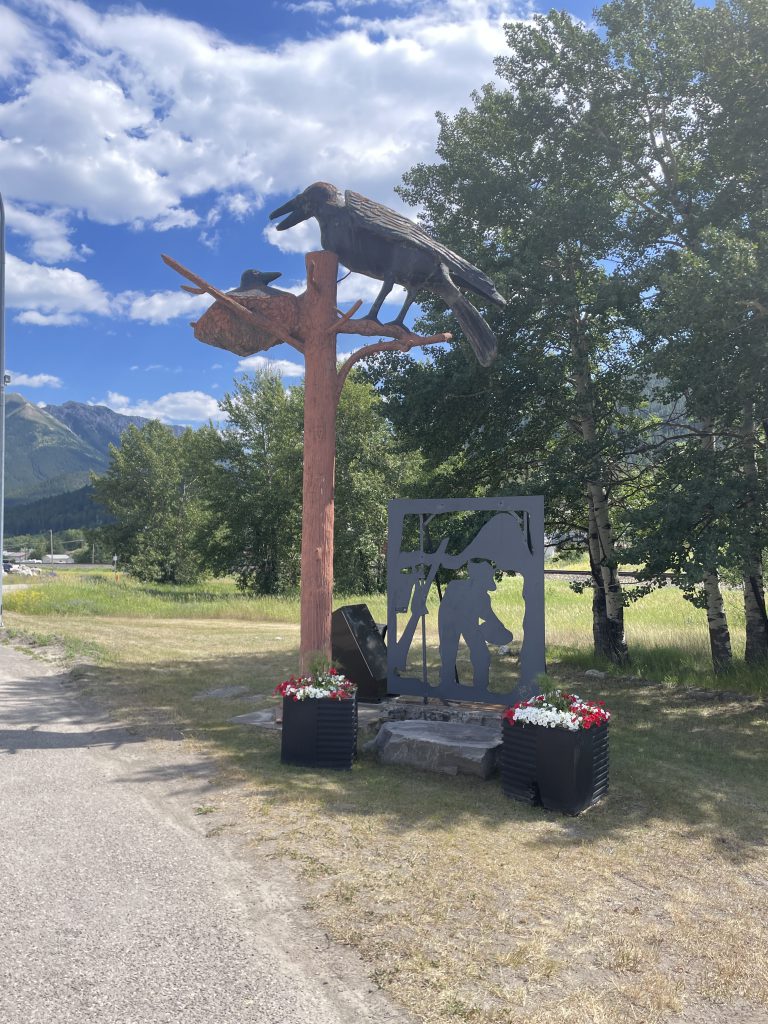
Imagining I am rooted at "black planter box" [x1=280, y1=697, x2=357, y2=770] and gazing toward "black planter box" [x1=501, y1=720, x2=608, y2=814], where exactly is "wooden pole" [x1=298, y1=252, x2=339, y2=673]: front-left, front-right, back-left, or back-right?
back-left

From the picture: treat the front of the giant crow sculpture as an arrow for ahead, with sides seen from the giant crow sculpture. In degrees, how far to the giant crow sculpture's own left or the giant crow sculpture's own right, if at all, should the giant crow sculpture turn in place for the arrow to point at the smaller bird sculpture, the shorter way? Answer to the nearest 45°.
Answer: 0° — it already faces it

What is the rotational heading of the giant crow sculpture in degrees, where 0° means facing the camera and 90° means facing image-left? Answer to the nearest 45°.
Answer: approximately 90°
